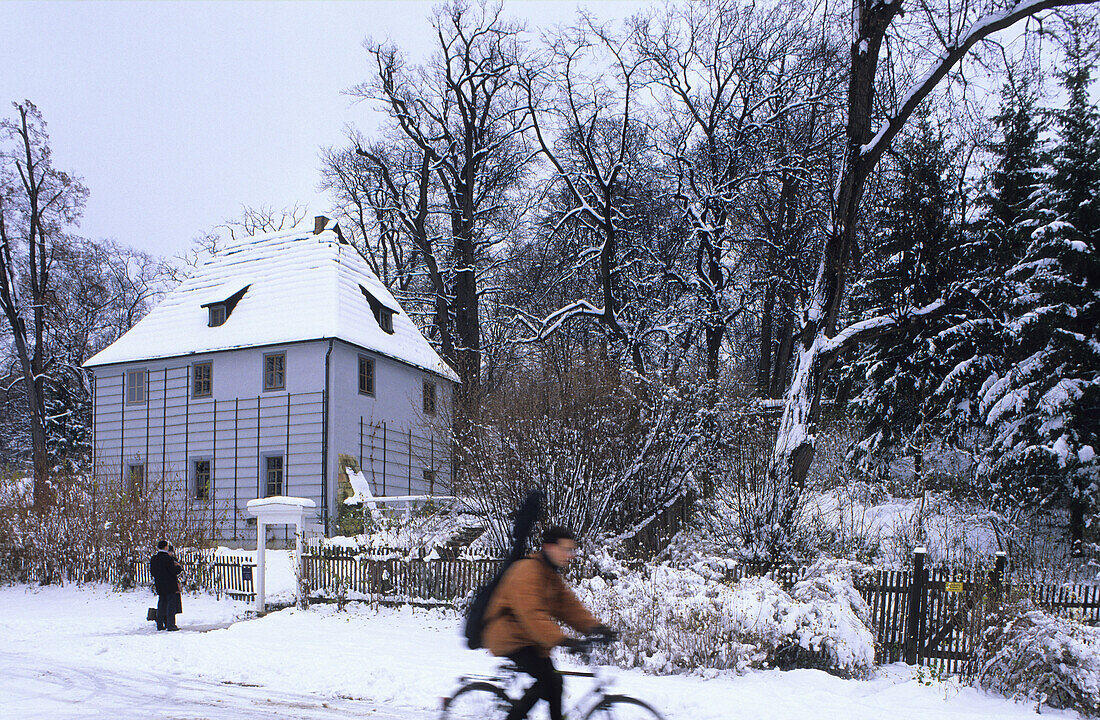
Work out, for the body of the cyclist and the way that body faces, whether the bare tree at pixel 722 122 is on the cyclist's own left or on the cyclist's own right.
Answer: on the cyclist's own left

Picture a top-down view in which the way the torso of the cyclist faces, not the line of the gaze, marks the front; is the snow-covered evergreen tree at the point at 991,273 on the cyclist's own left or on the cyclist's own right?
on the cyclist's own left

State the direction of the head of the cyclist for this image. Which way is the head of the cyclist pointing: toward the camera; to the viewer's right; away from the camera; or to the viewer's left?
to the viewer's right

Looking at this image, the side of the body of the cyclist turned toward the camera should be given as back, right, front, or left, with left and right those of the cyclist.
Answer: right

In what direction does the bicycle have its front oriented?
to the viewer's right
